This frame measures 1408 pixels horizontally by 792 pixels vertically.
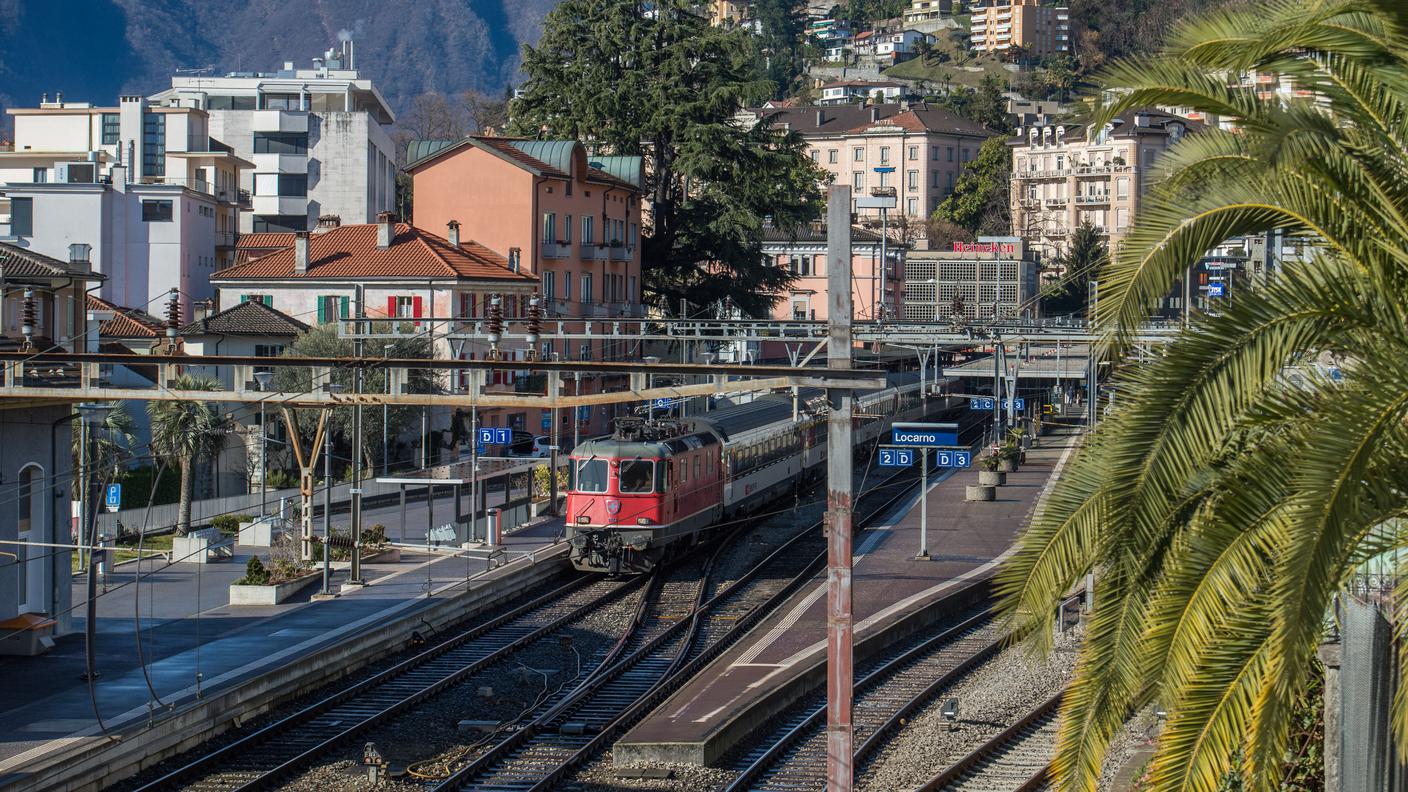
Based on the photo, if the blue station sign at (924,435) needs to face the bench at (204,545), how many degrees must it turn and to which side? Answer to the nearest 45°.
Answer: approximately 90° to its right

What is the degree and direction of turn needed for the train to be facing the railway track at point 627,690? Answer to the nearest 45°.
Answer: approximately 45° to its left

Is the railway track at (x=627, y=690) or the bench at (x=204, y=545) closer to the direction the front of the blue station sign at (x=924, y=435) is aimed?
the railway track

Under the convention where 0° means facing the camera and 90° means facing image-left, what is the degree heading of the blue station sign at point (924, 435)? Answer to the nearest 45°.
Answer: approximately 0°

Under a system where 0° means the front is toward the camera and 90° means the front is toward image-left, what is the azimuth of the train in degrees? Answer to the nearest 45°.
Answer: approximately 45°

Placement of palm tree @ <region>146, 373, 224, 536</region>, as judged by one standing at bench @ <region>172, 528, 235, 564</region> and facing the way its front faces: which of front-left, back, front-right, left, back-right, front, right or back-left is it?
back-left

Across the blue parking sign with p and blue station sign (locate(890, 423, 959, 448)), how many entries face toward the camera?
2

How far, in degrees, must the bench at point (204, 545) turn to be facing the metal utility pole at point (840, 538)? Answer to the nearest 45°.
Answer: approximately 45° to its right

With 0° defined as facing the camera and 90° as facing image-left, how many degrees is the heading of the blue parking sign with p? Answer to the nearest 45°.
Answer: approximately 0°

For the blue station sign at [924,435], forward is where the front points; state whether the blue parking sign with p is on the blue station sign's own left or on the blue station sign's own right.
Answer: on the blue station sign's own right

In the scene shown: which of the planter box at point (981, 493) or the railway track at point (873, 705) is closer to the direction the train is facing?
the railway track

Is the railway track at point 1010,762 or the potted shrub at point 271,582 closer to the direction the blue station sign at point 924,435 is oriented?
the railway track
